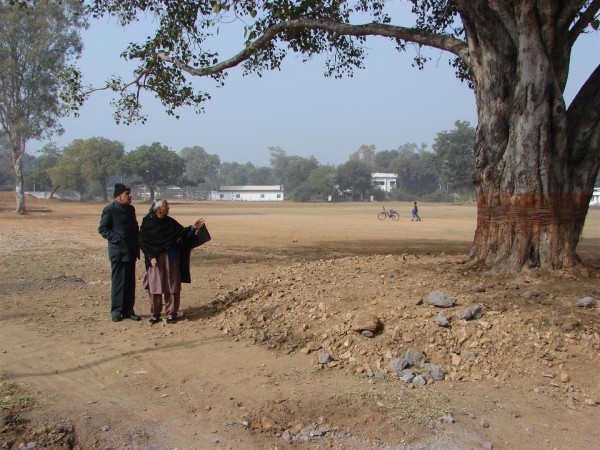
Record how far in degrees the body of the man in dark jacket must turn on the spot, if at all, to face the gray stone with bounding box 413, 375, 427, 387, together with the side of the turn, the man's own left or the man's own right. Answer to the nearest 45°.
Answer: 0° — they already face it

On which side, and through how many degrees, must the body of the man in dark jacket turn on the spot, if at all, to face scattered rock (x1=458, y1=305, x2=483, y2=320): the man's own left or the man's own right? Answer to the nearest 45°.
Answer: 0° — they already face it

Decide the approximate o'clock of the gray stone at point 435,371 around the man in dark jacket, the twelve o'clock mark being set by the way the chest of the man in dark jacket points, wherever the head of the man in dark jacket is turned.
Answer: The gray stone is roughly at 12 o'clock from the man in dark jacket.

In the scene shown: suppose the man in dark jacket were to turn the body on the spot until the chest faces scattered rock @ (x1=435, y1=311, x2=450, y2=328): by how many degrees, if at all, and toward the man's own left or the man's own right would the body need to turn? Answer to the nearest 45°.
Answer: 0° — they already face it

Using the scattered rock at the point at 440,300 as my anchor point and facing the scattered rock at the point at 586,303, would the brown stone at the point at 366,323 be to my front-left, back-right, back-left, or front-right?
back-right

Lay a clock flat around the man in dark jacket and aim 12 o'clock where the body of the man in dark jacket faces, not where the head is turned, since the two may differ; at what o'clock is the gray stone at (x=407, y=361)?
The gray stone is roughly at 12 o'clock from the man in dark jacket.

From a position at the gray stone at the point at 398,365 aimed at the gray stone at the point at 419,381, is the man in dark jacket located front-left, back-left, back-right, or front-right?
back-right

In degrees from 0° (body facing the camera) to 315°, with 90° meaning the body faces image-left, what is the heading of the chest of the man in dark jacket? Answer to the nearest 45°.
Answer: approximately 315°

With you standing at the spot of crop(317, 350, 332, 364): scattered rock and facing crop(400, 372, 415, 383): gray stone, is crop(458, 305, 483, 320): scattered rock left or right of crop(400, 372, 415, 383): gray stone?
left
